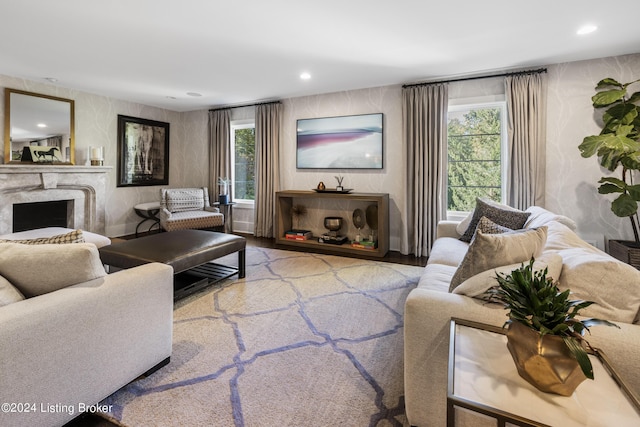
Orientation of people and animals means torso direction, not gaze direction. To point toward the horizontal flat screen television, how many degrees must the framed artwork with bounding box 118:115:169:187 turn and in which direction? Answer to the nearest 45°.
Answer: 0° — it already faces it

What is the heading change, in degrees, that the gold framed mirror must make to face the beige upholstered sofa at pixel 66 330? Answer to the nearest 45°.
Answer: approximately 45° to its right

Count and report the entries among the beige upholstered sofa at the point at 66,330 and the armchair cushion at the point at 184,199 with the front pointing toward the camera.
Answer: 1

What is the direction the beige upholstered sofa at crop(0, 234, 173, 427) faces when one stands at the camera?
facing away from the viewer and to the right of the viewer

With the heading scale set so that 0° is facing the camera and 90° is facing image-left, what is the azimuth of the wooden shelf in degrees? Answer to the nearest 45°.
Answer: approximately 45°

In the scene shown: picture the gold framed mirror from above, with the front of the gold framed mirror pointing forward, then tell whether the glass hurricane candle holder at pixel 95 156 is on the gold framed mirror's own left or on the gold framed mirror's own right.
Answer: on the gold framed mirror's own left

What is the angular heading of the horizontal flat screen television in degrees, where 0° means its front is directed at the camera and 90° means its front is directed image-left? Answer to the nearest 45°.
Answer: approximately 45°

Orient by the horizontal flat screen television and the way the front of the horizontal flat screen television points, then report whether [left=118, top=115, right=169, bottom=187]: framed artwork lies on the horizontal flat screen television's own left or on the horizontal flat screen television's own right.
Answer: on the horizontal flat screen television's own right

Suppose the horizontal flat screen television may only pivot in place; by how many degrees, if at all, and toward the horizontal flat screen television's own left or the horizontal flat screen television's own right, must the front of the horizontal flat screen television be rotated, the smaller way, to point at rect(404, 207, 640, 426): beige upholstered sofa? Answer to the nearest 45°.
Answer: approximately 45° to the horizontal flat screen television's own left

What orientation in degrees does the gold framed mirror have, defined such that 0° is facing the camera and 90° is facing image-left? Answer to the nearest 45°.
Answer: approximately 315°
